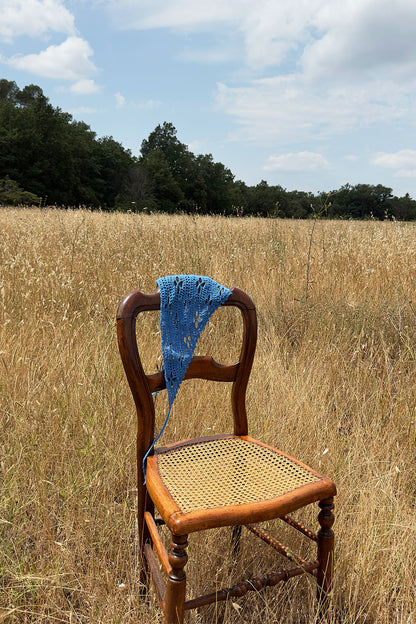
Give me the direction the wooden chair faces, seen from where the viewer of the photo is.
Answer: facing the viewer and to the right of the viewer
